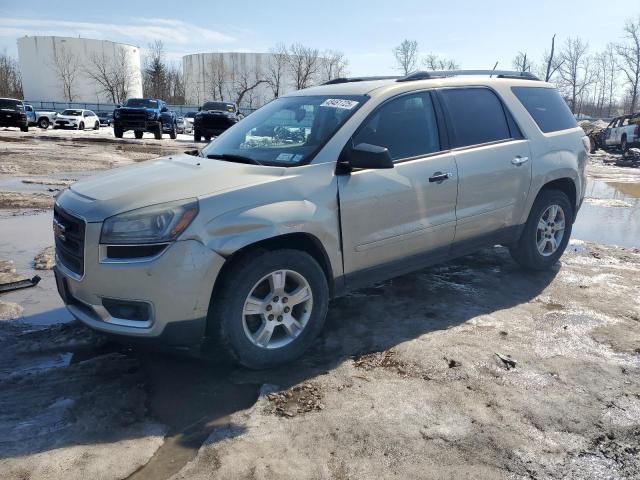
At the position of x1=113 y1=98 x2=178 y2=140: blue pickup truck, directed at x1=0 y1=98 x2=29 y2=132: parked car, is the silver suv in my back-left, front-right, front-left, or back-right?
back-left

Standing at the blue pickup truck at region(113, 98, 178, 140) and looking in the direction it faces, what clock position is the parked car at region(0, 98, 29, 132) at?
The parked car is roughly at 3 o'clock from the blue pickup truck.

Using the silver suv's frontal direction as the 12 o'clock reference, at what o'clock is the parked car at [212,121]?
The parked car is roughly at 4 o'clock from the silver suv.

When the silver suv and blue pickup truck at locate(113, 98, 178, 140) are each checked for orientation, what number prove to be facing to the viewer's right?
0

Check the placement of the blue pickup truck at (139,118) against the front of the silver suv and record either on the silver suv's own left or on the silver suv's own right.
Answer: on the silver suv's own right

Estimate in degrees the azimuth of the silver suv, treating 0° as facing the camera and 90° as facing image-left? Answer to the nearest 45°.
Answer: approximately 45°

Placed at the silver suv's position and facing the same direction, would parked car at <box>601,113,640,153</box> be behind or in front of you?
behind

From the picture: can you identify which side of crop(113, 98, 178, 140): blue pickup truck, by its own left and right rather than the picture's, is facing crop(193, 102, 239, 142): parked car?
left

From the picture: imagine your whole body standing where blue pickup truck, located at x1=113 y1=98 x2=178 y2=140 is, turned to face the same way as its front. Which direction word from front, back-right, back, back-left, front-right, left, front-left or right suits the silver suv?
front-left

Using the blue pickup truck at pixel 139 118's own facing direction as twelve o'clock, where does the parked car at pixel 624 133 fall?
The parked car is roughly at 10 o'clock from the blue pickup truck.
